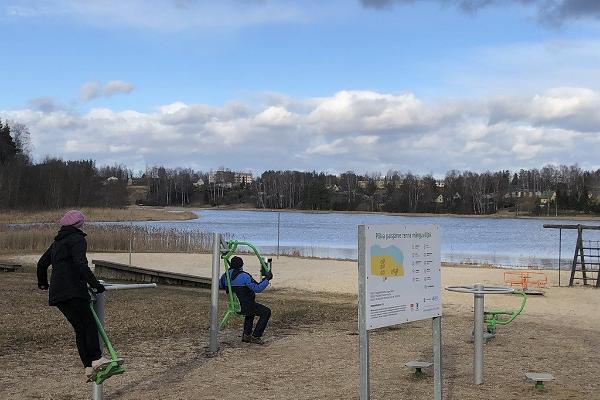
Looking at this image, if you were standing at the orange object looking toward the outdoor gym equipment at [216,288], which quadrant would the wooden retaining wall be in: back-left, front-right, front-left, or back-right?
front-right

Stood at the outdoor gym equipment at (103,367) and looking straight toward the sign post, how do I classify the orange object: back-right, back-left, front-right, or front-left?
front-left

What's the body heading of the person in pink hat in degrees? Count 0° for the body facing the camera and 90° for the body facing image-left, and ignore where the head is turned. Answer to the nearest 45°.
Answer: approximately 225°

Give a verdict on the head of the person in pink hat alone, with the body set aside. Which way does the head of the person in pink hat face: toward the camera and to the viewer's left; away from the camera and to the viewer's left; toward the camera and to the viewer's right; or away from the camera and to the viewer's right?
away from the camera and to the viewer's right

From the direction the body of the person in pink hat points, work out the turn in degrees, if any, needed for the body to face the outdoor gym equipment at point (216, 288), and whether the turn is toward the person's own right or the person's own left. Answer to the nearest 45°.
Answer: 0° — they already face it

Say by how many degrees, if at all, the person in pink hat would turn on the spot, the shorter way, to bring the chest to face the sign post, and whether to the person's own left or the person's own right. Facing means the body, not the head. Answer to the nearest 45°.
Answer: approximately 90° to the person's own right

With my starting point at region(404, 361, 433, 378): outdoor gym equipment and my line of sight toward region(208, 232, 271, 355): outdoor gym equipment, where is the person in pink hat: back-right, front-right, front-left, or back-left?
front-left

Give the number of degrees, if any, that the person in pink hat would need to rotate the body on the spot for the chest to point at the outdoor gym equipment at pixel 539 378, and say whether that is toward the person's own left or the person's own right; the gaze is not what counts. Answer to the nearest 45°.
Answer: approximately 45° to the person's own right

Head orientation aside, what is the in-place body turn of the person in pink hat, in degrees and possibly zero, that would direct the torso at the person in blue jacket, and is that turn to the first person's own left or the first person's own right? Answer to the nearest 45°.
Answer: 0° — they already face them

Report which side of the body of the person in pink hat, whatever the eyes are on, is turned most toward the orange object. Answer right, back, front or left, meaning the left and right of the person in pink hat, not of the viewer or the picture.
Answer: front

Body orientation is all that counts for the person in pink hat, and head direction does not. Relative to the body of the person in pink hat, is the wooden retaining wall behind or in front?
in front

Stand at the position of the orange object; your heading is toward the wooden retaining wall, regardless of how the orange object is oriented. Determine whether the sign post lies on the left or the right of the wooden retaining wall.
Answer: left
